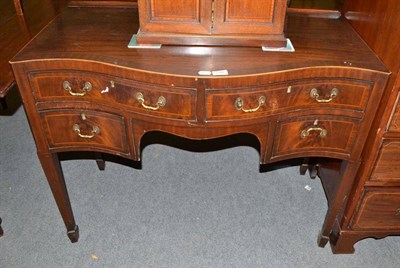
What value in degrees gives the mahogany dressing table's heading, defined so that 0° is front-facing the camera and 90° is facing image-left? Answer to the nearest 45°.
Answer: approximately 0°

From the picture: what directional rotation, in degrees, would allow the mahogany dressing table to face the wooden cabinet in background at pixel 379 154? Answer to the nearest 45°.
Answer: approximately 90° to its left

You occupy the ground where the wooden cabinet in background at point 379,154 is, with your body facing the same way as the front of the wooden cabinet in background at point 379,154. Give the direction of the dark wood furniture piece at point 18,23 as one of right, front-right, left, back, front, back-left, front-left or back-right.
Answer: right

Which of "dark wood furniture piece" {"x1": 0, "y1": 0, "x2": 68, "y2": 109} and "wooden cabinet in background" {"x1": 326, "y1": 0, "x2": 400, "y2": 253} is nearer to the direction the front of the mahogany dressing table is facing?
the wooden cabinet in background

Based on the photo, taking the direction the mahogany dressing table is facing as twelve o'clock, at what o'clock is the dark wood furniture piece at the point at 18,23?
The dark wood furniture piece is roughly at 4 o'clock from the mahogany dressing table.

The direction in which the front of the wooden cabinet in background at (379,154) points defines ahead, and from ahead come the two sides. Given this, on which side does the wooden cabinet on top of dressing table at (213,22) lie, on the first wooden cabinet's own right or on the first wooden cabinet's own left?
on the first wooden cabinet's own right

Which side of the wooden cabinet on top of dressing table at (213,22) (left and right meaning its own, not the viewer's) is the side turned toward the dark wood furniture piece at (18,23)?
right

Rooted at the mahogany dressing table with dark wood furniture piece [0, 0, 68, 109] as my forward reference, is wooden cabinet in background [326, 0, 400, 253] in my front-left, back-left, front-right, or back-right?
back-right

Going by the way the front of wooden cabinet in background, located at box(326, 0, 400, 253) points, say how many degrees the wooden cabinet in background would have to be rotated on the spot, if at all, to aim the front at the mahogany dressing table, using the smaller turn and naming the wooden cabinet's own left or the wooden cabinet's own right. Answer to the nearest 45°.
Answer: approximately 45° to the wooden cabinet's own right

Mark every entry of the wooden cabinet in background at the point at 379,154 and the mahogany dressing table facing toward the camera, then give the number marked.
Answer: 2
